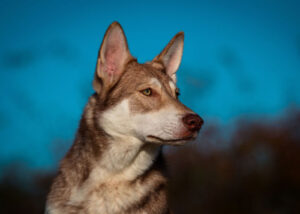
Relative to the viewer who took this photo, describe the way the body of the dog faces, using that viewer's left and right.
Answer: facing the viewer and to the right of the viewer
